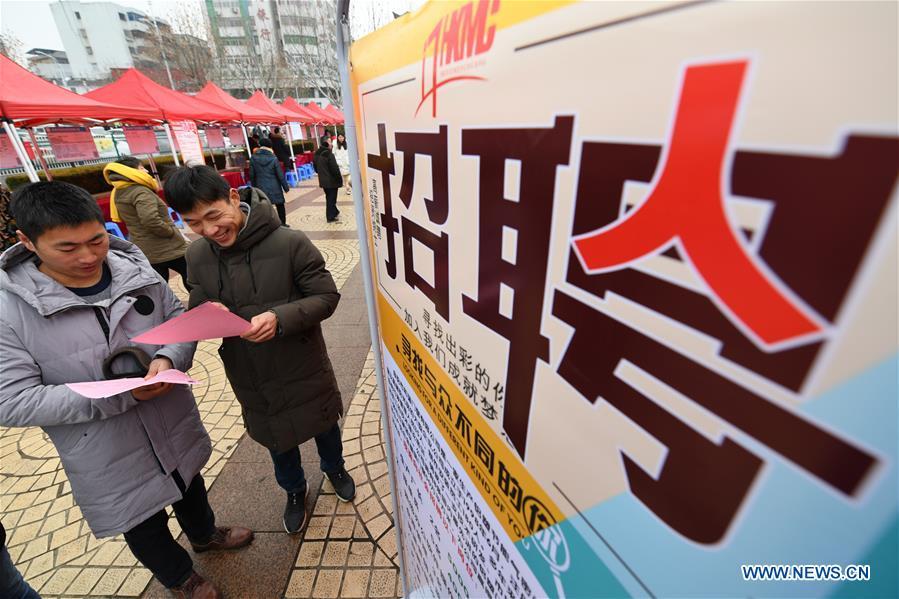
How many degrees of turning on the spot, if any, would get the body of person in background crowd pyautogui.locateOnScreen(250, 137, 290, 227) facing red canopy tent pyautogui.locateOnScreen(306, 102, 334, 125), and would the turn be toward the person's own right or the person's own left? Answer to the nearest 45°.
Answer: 0° — they already face it

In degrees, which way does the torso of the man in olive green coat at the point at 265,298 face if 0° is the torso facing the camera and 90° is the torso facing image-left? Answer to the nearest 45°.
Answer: approximately 45°

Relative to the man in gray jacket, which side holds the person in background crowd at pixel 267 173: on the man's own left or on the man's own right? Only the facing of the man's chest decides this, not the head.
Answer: on the man's own left

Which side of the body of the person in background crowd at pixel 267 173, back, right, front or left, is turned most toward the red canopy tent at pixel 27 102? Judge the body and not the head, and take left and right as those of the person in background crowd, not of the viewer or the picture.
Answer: left

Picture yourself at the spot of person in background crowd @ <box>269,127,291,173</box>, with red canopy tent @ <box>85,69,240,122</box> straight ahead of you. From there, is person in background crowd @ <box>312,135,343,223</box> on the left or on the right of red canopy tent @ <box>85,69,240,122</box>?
left

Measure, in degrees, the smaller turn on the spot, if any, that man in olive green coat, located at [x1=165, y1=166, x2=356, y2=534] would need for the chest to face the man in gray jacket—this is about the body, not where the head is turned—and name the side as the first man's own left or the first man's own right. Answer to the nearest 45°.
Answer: approximately 45° to the first man's own right

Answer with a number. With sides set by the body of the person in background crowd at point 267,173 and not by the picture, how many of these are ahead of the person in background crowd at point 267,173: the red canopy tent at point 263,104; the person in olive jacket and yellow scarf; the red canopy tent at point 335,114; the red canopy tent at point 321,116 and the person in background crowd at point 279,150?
4

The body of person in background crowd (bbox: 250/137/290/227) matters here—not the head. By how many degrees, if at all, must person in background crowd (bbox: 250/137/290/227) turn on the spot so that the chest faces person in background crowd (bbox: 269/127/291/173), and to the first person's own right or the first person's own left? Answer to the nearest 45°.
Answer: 0° — they already face them

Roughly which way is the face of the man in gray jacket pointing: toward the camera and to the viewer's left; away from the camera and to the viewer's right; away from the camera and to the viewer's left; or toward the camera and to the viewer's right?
toward the camera and to the viewer's right

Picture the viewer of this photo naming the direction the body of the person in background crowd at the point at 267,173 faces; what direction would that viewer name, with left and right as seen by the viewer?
facing away from the viewer

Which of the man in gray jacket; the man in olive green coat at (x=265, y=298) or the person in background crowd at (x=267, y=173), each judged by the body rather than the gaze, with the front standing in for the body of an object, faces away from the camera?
the person in background crowd

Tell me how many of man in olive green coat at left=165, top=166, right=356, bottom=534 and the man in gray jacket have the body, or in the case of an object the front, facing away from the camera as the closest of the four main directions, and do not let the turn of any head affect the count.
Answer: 0

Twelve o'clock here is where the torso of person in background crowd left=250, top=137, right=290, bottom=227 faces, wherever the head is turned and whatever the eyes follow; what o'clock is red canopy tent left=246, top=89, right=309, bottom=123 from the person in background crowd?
The red canopy tent is roughly at 12 o'clock from the person in background crowd.

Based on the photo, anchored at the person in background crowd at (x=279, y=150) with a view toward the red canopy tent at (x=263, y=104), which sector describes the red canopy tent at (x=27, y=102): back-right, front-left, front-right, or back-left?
back-left

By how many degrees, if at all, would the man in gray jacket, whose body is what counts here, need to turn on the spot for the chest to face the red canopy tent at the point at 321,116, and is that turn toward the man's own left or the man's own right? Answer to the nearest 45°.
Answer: approximately 90° to the man's own left

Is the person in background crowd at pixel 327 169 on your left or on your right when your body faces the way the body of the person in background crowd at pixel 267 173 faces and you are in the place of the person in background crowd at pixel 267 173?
on your right

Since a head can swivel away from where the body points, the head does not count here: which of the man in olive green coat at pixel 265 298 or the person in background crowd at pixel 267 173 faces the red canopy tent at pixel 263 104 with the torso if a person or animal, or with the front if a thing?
the person in background crowd

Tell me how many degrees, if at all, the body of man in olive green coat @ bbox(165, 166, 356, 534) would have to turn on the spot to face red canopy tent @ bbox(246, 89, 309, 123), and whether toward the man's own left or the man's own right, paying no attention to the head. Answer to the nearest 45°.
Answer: approximately 135° to the man's own right
